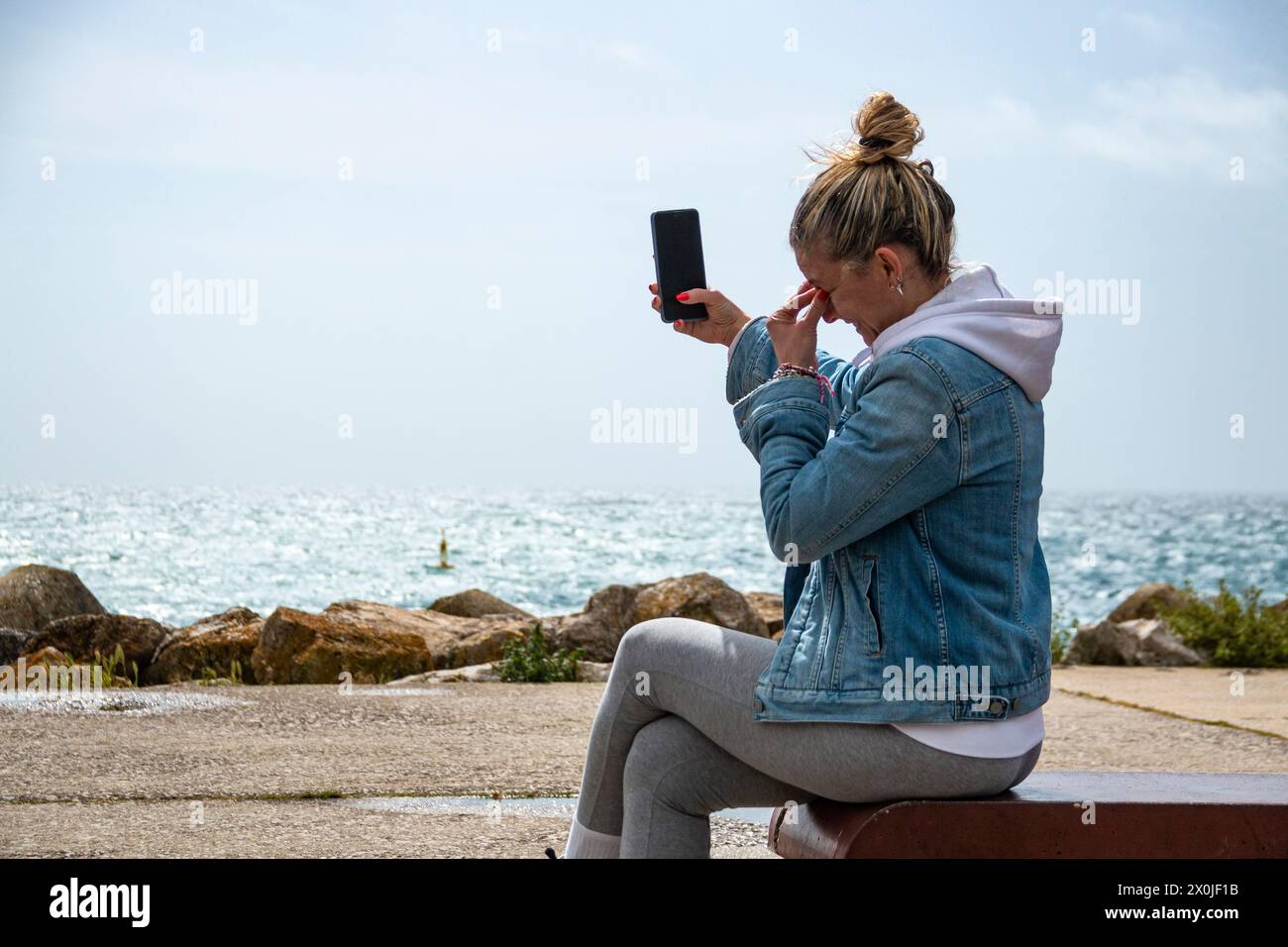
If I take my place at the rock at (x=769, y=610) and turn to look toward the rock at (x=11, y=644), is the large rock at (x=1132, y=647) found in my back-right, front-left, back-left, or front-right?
back-left

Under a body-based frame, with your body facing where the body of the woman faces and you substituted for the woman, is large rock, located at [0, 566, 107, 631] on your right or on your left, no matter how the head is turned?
on your right

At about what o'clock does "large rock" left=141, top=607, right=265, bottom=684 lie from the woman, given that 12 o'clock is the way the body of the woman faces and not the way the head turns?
The large rock is roughly at 2 o'clock from the woman.

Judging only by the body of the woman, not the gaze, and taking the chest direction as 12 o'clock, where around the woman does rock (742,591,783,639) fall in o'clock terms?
The rock is roughly at 3 o'clock from the woman.

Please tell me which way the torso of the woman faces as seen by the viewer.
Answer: to the viewer's left

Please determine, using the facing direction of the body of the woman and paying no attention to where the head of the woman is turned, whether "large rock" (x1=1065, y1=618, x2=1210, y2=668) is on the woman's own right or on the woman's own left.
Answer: on the woman's own right

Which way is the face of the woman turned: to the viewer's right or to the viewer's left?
to the viewer's left

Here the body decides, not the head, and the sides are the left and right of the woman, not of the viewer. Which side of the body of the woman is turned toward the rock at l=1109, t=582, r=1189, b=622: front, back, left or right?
right
